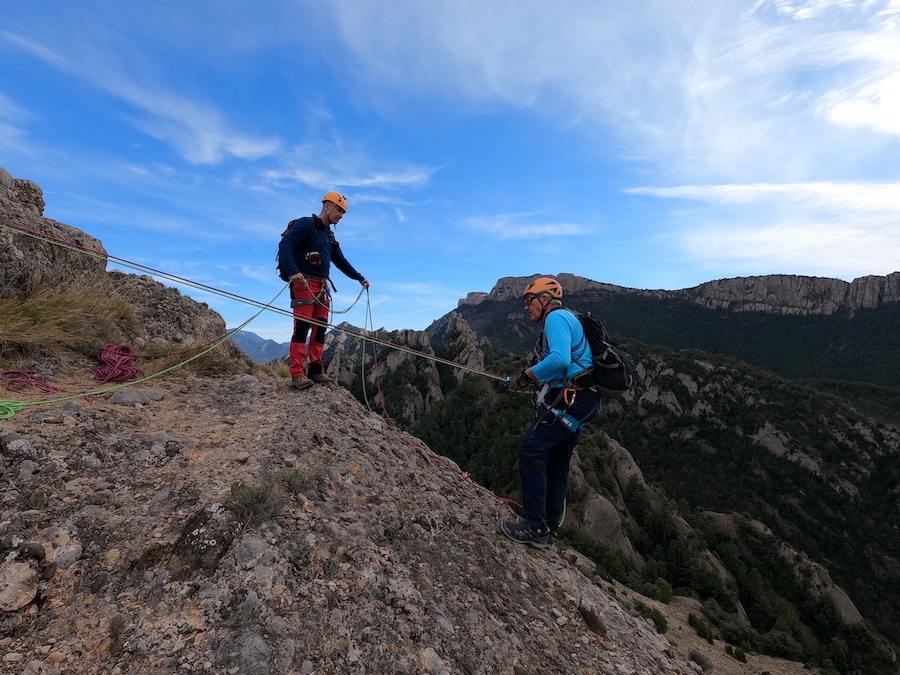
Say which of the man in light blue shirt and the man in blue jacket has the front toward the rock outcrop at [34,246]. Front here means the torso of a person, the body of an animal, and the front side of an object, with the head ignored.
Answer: the man in light blue shirt

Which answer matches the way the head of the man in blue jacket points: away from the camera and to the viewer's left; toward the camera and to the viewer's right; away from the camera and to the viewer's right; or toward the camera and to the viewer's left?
toward the camera and to the viewer's right

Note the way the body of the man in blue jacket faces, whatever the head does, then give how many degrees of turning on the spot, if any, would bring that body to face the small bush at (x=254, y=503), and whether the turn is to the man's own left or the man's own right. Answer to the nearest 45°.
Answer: approximately 45° to the man's own right

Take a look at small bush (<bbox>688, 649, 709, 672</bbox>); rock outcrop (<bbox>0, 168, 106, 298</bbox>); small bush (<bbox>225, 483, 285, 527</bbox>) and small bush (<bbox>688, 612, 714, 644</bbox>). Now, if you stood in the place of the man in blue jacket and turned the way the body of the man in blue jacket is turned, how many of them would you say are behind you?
1

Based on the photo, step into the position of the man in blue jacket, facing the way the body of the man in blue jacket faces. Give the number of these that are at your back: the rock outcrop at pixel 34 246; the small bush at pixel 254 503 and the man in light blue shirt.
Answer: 1

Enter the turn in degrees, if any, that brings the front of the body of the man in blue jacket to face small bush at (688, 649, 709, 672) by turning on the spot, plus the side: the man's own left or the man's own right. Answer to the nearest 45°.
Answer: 0° — they already face it

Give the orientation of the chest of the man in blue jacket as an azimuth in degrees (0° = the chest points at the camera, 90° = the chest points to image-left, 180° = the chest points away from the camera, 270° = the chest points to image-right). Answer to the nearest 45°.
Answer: approximately 315°

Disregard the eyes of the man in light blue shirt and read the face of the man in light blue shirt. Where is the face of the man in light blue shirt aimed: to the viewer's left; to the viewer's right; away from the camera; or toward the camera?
to the viewer's left

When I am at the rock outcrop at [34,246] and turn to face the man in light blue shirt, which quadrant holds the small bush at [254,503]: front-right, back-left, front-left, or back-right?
front-right

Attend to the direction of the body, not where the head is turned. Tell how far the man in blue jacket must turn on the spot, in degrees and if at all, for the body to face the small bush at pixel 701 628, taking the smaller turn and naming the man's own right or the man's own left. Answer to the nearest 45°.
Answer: approximately 45° to the man's own left

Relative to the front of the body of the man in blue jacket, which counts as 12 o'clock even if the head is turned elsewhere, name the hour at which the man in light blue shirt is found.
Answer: The man in light blue shirt is roughly at 12 o'clock from the man in blue jacket.

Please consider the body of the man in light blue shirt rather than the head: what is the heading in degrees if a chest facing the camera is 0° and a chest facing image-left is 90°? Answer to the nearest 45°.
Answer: approximately 90°

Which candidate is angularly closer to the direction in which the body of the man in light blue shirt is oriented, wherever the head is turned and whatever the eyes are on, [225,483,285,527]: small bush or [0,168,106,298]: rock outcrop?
the rock outcrop

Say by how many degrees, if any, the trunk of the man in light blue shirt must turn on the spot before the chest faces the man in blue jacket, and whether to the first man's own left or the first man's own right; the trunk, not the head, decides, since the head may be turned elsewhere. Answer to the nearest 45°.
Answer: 0° — they already face them

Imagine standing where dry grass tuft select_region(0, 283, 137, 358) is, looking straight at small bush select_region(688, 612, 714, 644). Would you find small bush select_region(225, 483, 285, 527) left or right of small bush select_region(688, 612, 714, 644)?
right

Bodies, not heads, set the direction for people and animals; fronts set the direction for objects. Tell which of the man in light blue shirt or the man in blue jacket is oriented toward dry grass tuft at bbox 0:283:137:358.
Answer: the man in light blue shirt

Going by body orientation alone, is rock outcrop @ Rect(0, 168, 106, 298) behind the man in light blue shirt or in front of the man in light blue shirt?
in front

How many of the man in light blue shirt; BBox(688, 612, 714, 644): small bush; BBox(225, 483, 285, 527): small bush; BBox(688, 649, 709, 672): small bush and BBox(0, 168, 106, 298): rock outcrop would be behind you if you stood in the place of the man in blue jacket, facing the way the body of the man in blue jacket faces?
1

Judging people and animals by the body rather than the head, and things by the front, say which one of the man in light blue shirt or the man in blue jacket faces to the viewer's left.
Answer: the man in light blue shirt

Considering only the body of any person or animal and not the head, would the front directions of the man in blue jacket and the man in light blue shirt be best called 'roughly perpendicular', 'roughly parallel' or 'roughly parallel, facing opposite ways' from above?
roughly parallel, facing opposite ways
